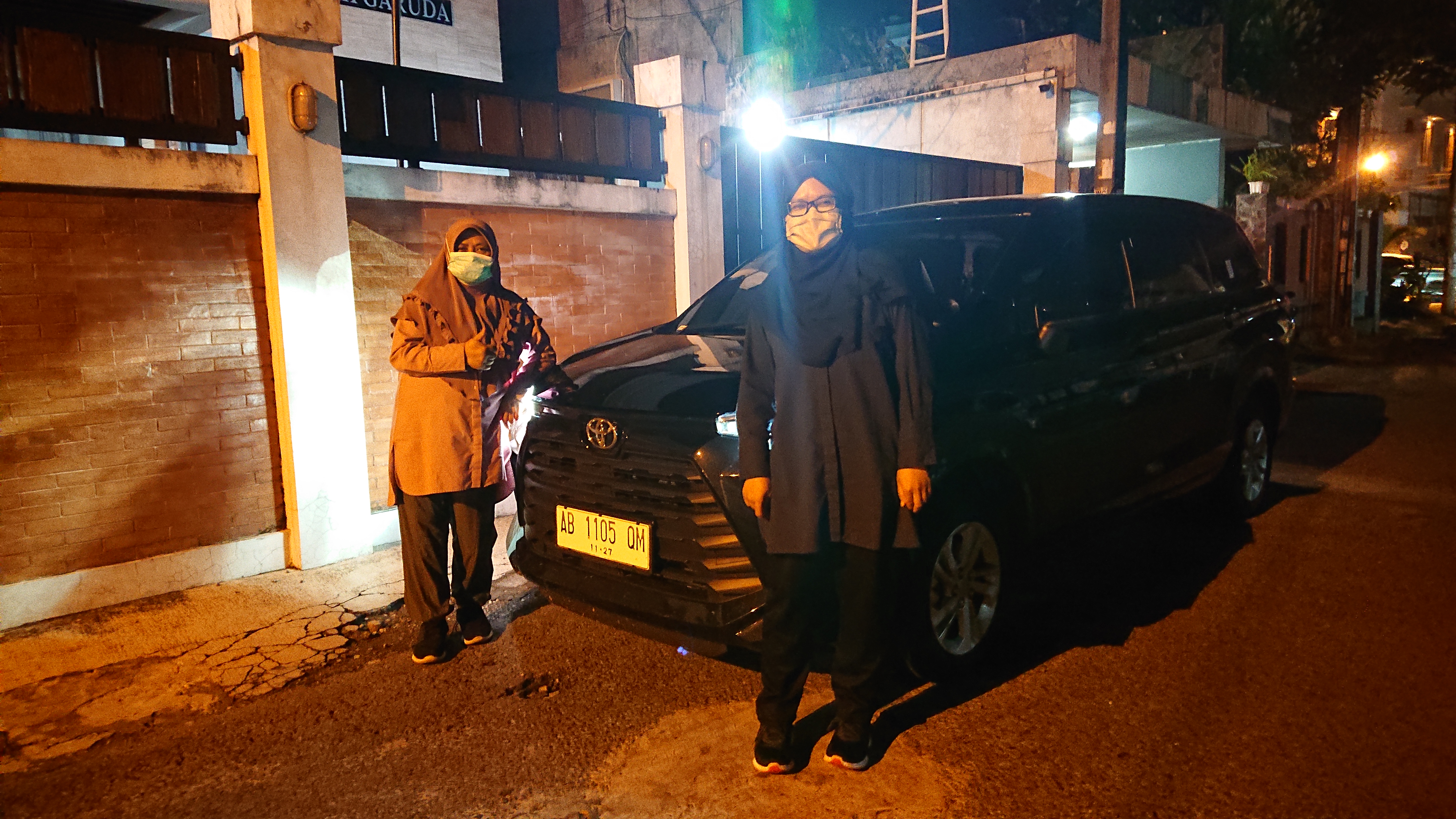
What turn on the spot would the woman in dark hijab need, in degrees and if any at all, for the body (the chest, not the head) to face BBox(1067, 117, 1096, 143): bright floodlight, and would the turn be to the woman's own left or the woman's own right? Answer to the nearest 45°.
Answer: approximately 180°

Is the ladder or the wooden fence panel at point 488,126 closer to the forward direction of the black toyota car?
the wooden fence panel

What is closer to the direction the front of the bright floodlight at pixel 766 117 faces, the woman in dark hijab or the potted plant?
the woman in dark hijab

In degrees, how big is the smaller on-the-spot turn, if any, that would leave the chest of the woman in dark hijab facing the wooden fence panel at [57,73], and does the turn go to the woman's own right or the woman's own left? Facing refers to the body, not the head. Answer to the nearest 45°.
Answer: approximately 90° to the woman's own right

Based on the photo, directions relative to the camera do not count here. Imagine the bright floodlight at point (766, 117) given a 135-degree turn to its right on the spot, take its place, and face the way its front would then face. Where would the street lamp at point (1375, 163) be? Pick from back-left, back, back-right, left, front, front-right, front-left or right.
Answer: right

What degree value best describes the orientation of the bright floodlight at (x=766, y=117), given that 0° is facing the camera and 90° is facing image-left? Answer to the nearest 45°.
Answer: approximately 0°

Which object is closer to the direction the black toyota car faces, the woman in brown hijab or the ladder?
the woman in brown hijab

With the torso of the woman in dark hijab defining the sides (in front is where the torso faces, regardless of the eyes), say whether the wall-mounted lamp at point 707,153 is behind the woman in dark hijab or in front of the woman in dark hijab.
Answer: behind

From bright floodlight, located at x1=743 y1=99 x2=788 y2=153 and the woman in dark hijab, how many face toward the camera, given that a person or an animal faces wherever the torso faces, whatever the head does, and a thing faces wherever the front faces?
2
